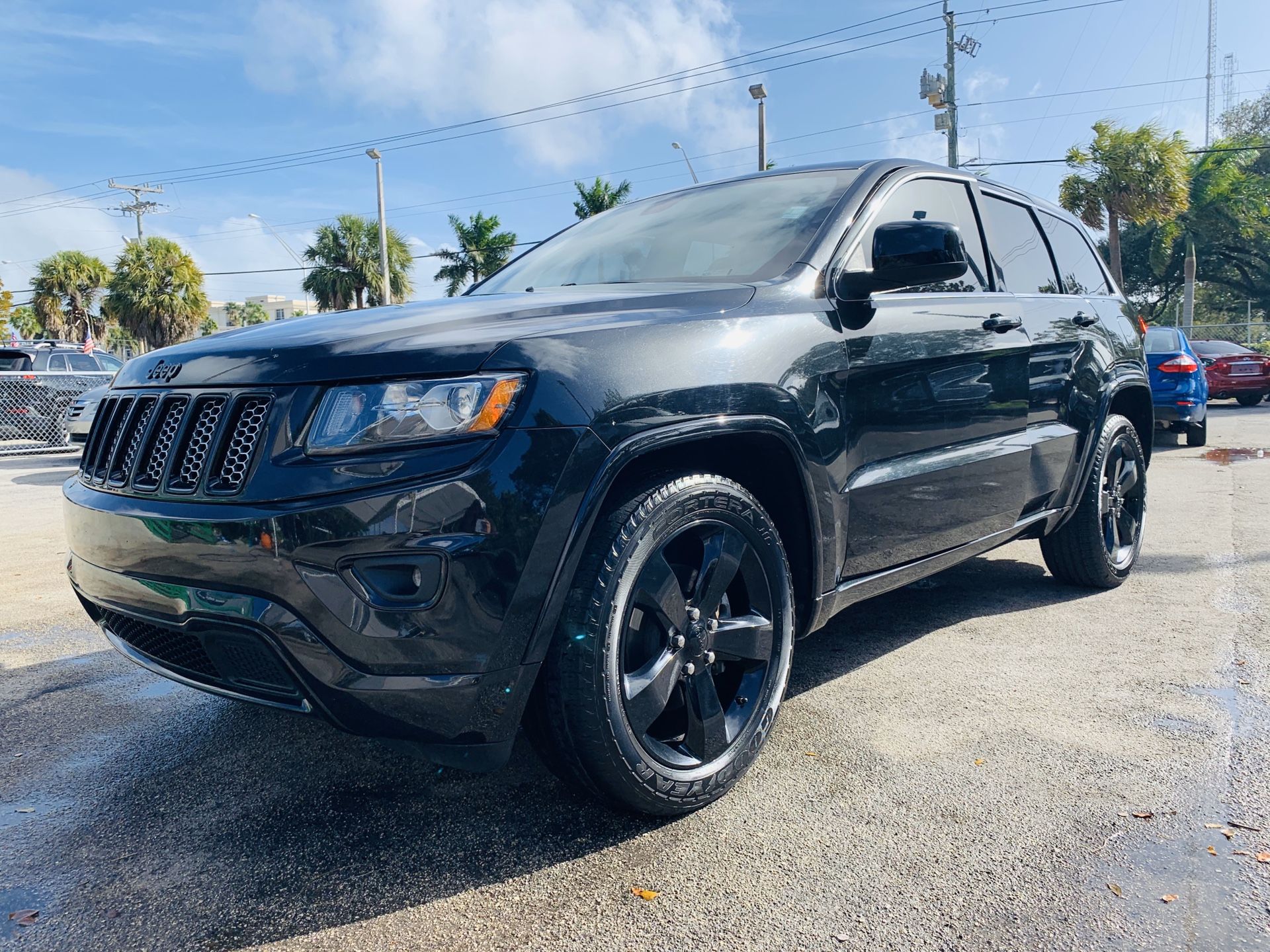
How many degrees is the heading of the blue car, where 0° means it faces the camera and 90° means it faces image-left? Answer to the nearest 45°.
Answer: approximately 180°

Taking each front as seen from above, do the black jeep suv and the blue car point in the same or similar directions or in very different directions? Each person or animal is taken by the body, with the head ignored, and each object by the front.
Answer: very different directions

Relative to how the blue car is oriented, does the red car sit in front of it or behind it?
in front

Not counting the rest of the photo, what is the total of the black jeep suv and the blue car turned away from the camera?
1

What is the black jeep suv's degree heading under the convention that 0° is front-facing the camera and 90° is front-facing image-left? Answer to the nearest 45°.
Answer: approximately 45°

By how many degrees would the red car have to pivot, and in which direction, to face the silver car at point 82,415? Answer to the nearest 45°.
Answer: approximately 90° to its left

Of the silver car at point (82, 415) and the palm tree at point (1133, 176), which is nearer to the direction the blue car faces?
the palm tree

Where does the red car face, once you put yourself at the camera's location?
facing away from the viewer and to the left of the viewer

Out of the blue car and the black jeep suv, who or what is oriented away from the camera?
the blue car

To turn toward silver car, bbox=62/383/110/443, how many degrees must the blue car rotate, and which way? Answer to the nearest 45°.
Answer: approximately 135° to its left

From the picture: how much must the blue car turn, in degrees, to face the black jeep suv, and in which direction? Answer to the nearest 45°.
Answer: approximately 180°

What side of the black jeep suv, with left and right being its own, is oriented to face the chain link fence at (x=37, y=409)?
right
